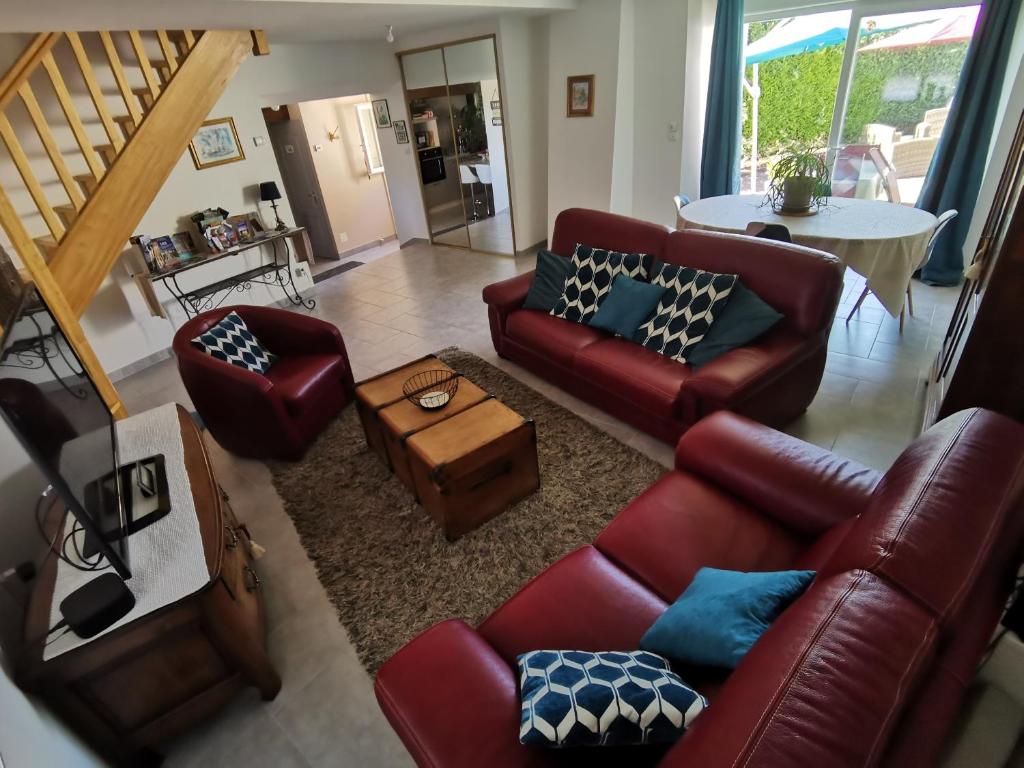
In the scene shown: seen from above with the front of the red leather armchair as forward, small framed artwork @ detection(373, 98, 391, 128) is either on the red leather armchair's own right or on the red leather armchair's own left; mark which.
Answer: on the red leather armchair's own left

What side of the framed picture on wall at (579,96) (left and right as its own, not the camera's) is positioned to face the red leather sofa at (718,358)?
front

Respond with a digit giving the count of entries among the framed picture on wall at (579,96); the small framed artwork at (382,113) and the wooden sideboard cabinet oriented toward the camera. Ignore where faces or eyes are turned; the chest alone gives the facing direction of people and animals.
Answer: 2

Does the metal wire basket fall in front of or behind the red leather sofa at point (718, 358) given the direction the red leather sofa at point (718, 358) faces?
in front

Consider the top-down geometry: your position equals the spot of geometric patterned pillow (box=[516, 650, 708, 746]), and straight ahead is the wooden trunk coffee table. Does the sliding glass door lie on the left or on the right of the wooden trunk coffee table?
right

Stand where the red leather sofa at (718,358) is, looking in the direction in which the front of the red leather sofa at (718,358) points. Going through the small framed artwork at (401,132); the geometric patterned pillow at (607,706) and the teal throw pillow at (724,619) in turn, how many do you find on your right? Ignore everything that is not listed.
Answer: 1

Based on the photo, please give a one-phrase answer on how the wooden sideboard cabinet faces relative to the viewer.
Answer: facing to the right of the viewer

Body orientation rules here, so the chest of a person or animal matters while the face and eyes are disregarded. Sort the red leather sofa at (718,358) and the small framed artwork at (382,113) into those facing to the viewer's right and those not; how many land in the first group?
0

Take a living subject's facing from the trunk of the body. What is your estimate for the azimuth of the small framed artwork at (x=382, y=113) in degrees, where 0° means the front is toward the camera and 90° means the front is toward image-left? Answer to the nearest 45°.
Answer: approximately 0°

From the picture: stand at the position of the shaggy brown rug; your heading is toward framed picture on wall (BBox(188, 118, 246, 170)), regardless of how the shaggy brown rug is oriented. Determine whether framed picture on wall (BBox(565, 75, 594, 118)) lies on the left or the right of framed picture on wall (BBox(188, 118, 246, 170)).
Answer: right

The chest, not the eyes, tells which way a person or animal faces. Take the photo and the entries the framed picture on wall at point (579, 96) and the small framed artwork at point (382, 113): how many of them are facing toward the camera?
2

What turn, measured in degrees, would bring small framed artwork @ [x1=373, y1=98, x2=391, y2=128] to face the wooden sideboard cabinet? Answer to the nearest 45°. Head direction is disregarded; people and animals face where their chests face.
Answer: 0° — it already faces it

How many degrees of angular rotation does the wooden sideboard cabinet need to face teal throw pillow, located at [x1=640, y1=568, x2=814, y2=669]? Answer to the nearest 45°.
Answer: approximately 45° to its right

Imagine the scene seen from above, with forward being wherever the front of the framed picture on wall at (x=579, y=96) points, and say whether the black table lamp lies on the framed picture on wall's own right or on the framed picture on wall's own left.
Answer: on the framed picture on wall's own right

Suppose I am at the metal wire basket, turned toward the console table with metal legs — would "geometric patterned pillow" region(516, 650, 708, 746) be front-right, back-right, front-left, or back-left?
back-left

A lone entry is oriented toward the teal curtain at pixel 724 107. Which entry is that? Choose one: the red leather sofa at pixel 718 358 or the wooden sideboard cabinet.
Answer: the wooden sideboard cabinet

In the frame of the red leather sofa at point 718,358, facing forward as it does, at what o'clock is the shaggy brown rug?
The shaggy brown rug is roughly at 12 o'clock from the red leather sofa.
